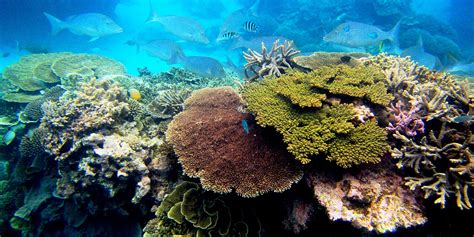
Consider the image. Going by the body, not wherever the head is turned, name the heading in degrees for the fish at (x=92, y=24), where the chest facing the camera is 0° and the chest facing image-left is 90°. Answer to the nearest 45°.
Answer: approximately 270°

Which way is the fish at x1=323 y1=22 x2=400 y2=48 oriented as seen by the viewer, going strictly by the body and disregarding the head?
to the viewer's left

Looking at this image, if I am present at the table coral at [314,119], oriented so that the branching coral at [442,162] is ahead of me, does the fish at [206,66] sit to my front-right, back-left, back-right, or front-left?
back-left

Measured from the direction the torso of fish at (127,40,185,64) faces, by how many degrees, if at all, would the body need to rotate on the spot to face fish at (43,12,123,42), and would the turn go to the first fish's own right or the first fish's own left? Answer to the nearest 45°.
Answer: approximately 180°

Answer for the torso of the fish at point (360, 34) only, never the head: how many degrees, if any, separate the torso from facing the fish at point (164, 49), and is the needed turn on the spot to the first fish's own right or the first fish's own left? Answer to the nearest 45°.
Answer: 0° — it already faces it

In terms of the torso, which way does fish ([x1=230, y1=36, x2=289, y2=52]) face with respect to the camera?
to the viewer's left

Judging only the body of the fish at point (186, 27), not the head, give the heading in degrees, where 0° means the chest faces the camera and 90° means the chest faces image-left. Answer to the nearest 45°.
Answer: approximately 270°
